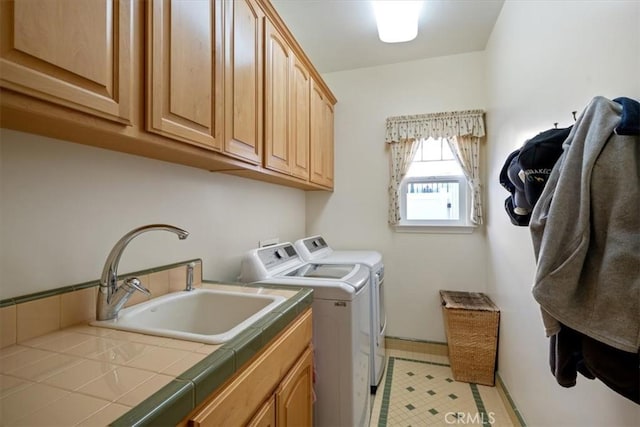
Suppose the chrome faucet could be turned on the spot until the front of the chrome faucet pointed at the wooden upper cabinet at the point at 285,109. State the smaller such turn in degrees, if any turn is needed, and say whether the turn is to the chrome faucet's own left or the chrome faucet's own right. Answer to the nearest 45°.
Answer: approximately 45° to the chrome faucet's own left

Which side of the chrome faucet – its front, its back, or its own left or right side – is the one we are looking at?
right

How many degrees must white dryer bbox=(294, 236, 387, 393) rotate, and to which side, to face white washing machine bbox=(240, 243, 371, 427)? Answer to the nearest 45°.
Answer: approximately 90° to its right

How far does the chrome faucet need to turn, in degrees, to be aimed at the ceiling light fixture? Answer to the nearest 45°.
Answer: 0° — it already faces it

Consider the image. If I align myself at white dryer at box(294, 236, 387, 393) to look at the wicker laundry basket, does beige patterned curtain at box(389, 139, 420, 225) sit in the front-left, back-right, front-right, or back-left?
front-left

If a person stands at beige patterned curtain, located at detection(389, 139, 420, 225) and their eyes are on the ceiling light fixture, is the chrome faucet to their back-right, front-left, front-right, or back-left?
front-right

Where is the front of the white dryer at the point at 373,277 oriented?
to the viewer's right

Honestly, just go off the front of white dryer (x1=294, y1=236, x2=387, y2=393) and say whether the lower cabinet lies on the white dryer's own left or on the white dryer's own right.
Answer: on the white dryer's own right

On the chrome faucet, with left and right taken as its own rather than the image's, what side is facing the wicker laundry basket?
front
